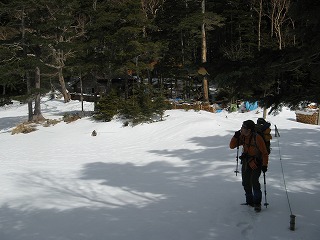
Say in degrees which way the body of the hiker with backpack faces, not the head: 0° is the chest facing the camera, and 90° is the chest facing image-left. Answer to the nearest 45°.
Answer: approximately 45°

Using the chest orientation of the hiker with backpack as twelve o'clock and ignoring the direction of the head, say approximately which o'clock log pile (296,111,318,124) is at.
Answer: The log pile is roughly at 5 o'clock from the hiker with backpack.
